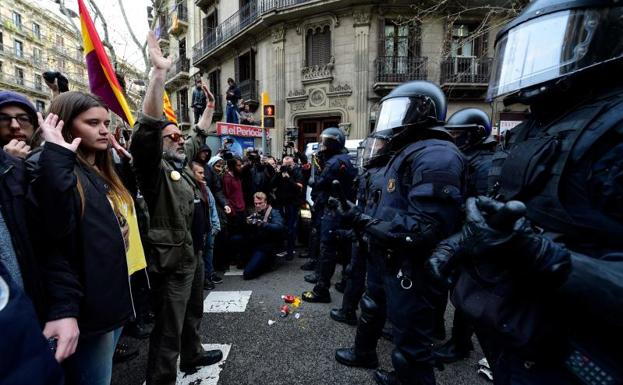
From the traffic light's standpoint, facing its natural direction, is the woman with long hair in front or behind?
in front

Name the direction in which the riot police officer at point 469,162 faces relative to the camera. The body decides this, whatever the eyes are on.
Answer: to the viewer's left

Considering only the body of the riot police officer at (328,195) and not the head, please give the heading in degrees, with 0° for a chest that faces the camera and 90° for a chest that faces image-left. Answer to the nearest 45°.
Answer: approximately 90°

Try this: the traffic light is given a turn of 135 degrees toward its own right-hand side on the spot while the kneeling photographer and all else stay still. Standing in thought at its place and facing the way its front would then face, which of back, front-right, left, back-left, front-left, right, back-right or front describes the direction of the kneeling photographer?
back-left

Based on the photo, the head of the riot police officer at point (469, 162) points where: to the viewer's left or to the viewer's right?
to the viewer's left

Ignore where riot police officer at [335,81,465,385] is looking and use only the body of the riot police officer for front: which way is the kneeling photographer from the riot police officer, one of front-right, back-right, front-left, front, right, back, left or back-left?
front-right

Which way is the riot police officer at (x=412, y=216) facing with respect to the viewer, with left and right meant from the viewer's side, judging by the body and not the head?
facing to the left of the viewer

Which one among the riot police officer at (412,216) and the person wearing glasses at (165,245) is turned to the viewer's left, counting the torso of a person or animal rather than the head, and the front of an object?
the riot police officer

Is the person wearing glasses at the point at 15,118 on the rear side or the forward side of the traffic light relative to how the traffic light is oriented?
on the forward side

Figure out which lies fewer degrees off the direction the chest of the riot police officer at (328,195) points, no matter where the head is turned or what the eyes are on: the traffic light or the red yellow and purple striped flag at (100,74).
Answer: the red yellow and purple striped flag

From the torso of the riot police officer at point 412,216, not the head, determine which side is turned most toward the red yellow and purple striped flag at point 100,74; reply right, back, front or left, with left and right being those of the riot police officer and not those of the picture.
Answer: front

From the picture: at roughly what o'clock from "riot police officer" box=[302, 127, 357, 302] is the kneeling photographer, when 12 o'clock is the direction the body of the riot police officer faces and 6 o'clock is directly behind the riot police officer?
The kneeling photographer is roughly at 1 o'clock from the riot police officer.

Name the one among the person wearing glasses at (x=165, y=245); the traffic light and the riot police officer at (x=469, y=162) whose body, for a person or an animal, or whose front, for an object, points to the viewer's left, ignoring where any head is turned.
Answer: the riot police officer

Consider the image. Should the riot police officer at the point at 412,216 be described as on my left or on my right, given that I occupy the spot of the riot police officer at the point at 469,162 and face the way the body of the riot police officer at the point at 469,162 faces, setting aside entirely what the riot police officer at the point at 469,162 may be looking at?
on my left

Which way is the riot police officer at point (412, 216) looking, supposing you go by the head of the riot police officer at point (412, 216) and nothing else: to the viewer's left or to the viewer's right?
to the viewer's left

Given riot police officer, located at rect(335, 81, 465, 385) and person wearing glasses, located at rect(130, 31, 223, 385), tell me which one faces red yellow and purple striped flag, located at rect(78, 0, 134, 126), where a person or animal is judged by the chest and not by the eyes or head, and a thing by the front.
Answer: the riot police officer
